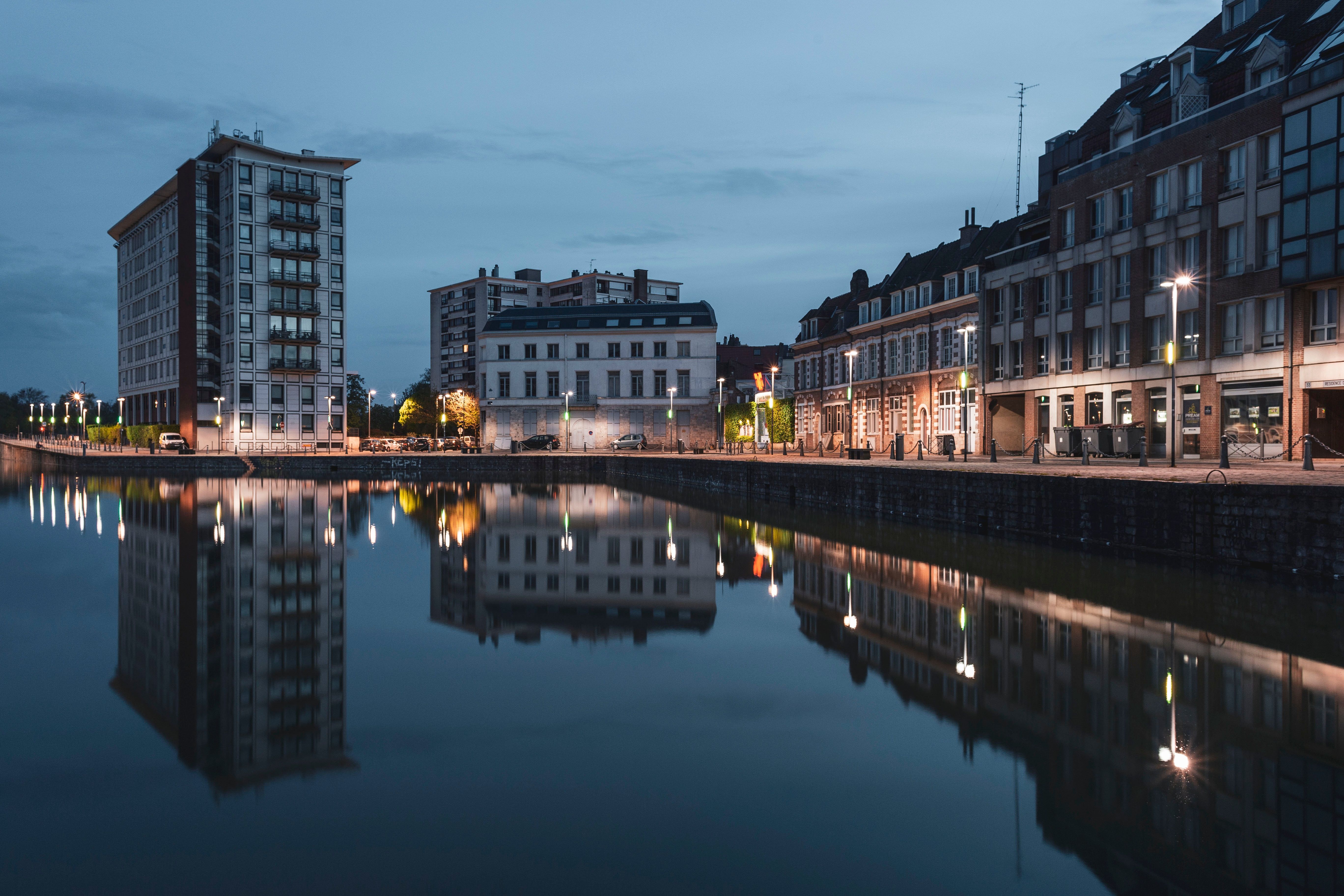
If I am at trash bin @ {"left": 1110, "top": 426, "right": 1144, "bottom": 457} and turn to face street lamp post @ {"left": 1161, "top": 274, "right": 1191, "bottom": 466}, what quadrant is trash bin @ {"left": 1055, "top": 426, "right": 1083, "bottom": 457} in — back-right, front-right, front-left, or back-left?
back-right

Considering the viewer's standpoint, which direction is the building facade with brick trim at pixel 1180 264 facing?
facing the viewer and to the left of the viewer

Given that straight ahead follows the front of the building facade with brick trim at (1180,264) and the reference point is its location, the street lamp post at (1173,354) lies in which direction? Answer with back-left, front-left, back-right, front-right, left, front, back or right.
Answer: front-left

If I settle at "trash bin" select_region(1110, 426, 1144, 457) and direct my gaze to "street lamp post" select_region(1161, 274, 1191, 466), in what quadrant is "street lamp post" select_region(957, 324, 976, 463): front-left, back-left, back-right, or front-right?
back-right

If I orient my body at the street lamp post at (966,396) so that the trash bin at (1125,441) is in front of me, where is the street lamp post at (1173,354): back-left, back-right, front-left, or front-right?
front-right
